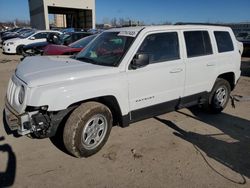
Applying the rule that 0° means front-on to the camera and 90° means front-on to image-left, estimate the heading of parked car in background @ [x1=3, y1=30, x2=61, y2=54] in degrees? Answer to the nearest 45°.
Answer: approximately 45°

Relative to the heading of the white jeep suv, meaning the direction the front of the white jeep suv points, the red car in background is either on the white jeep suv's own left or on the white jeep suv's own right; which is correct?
on the white jeep suv's own right

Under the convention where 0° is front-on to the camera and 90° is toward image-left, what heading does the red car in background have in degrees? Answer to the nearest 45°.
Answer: approximately 45°

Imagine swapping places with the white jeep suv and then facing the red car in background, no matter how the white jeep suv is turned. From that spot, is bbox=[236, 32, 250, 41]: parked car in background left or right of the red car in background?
right

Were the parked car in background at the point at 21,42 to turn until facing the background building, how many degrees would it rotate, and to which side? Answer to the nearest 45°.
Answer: approximately 135° to its right

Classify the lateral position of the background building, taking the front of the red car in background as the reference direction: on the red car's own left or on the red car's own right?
on the red car's own right

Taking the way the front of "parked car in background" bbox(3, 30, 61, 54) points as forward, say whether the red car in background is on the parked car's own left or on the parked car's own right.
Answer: on the parked car's own left

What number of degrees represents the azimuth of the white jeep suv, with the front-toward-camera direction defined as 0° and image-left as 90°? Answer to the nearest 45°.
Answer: approximately 45°

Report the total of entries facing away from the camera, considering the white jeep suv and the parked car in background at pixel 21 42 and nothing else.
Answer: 0

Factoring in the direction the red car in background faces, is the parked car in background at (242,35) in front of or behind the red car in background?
behind
